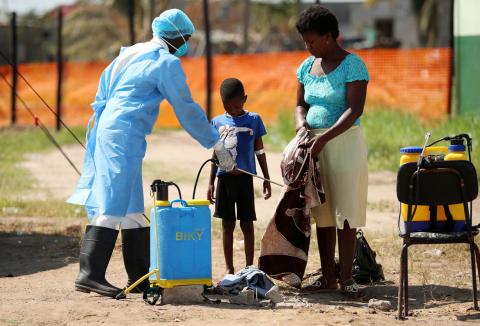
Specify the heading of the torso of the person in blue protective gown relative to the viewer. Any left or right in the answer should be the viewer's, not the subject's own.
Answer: facing to the right of the viewer

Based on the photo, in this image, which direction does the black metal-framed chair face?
away from the camera

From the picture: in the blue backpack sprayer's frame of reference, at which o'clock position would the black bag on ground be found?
The black bag on ground is roughly at 8 o'clock from the blue backpack sprayer.

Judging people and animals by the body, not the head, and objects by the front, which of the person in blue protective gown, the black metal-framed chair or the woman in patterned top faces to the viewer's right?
the person in blue protective gown

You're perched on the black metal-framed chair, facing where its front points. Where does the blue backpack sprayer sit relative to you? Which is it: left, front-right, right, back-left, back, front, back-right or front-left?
left

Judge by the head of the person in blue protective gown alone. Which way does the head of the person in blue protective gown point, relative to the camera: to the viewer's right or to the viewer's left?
to the viewer's right

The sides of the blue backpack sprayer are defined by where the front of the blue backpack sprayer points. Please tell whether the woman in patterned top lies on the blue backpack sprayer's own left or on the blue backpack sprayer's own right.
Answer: on the blue backpack sprayer's own left

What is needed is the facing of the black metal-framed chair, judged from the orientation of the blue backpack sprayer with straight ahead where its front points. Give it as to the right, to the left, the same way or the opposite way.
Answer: the opposite way
